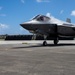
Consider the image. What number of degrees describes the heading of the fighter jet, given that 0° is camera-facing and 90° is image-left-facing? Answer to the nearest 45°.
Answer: approximately 45°
